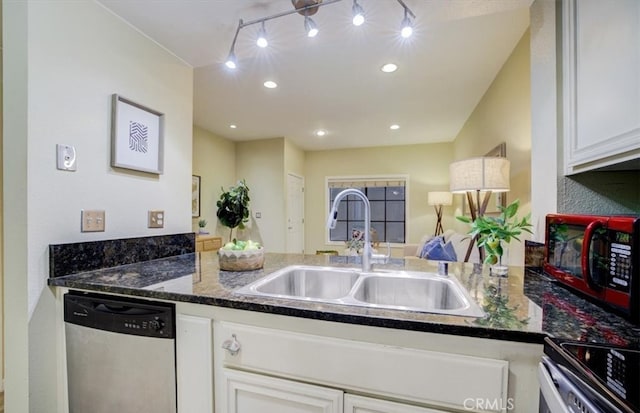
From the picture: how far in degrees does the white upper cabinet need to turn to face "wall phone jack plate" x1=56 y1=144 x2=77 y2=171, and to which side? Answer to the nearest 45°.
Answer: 0° — it already faces it

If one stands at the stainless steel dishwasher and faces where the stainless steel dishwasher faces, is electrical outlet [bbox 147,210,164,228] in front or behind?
behind

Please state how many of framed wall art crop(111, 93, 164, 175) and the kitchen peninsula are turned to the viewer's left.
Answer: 0

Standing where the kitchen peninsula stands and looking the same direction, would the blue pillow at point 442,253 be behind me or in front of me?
behind

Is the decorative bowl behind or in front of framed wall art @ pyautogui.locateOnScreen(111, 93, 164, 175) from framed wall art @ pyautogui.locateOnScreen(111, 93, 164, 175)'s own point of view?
in front

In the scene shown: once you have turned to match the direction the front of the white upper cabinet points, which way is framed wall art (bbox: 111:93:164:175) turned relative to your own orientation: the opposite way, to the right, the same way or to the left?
the opposite way

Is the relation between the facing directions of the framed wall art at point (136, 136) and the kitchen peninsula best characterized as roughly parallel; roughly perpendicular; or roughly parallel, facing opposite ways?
roughly perpendicular

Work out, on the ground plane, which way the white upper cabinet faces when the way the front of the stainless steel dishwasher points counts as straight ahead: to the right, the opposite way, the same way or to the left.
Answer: to the right

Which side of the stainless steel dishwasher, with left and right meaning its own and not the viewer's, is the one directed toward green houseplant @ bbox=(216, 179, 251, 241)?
back
